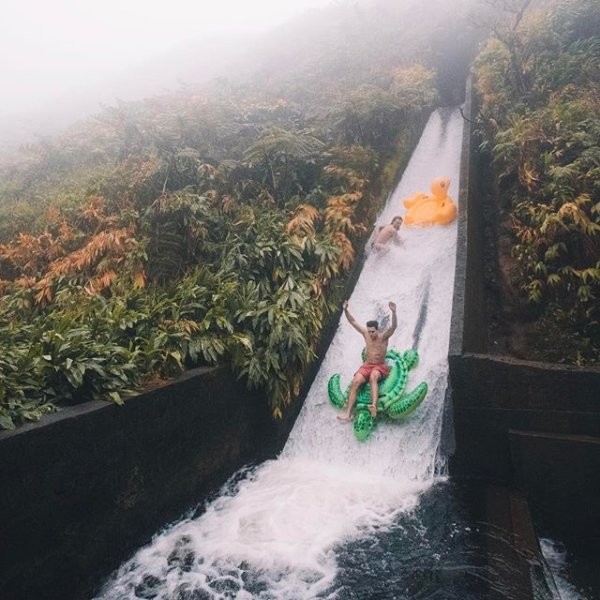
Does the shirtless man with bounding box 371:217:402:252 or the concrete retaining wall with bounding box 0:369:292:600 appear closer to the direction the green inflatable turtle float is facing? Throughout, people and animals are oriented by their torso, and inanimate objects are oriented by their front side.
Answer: the concrete retaining wall

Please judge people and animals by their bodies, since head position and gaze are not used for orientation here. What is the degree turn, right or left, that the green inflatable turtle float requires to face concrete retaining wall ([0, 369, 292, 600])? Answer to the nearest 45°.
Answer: approximately 45° to its right

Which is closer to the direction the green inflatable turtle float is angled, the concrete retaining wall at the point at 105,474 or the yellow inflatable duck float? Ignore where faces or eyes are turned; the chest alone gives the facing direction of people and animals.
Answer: the concrete retaining wall

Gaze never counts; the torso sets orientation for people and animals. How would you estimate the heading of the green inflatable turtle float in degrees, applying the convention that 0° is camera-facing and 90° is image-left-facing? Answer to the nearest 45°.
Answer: approximately 0°
